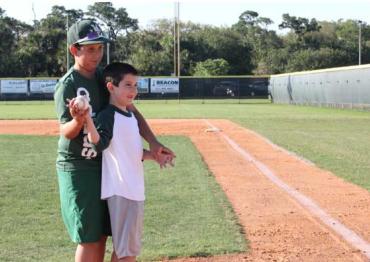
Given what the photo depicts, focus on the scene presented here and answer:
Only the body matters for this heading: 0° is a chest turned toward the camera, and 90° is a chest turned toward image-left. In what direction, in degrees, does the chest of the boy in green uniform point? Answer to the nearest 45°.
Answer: approximately 315°

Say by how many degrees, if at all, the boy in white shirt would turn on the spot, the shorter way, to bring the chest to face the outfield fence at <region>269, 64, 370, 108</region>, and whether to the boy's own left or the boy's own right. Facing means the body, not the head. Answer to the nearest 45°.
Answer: approximately 135° to the boy's own left

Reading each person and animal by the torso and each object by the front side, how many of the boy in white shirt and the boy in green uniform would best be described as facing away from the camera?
0

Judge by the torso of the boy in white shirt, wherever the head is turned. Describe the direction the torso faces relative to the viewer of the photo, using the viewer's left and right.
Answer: facing the viewer and to the right of the viewer

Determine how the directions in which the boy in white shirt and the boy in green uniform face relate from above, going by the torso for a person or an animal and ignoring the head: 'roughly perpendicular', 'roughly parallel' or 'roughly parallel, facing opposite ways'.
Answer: roughly parallel

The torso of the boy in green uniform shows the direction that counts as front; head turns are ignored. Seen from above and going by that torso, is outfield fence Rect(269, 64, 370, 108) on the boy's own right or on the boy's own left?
on the boy's own left

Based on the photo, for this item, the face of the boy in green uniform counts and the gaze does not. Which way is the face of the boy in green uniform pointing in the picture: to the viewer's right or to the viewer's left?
to the viewer's right
